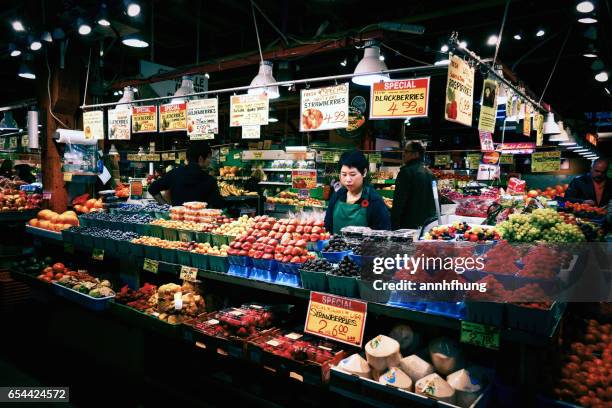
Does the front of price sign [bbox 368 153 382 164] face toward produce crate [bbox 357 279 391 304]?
yes

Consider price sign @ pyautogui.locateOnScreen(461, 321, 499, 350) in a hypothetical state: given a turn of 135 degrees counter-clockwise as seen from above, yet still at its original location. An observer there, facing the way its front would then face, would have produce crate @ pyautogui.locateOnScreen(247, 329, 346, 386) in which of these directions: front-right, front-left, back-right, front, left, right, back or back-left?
back

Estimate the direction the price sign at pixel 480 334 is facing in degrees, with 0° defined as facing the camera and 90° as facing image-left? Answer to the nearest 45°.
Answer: approximately 45°

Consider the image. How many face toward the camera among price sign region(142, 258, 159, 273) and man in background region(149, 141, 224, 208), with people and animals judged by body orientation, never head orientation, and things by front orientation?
1

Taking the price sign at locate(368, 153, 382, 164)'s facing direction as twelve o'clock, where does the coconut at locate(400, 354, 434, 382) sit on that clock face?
The coconut is roughly at 12 o'clock from the price sign.

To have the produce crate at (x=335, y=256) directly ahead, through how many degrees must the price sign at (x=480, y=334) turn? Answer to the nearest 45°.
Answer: approximately 90° to its right

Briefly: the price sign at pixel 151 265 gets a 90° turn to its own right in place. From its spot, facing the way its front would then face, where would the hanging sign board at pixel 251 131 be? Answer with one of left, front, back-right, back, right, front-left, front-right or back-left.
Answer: back-right

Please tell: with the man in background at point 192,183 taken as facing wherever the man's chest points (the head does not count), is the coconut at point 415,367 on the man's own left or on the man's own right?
on the man's own right

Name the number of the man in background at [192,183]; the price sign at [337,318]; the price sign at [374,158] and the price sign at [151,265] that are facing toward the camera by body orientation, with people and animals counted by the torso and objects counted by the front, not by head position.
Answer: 3

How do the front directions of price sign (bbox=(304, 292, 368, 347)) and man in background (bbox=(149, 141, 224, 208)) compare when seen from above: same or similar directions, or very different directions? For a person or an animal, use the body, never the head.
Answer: very different directions

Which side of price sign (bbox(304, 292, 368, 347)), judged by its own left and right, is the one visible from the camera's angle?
front

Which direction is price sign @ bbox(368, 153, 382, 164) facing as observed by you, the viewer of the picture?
facing the viewer

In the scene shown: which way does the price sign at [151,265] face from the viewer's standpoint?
toward the camera
